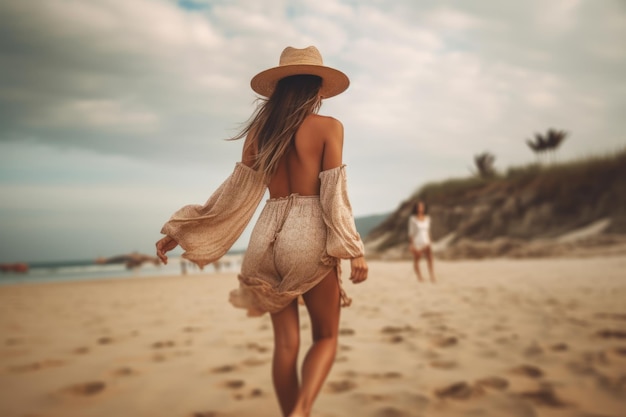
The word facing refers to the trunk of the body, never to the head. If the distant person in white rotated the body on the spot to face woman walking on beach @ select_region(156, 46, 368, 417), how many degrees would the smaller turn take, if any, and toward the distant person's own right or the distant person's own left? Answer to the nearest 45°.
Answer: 0° — they already face them

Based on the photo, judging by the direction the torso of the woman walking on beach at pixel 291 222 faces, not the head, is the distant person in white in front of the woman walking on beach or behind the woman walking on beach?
in front

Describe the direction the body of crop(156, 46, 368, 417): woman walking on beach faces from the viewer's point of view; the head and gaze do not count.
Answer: away from the camera

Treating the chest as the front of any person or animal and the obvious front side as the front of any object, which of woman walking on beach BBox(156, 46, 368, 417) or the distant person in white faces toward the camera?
the distant person in white

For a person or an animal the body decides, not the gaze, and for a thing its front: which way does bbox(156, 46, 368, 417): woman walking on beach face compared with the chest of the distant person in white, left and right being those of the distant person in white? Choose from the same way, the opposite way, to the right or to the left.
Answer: the opposite way

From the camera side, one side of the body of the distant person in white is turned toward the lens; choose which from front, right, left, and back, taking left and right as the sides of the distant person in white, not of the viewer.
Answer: front

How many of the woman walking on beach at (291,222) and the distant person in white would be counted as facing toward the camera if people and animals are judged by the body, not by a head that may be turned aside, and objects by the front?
1

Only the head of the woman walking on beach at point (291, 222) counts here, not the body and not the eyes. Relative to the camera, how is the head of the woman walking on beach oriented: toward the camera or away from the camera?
away from the camera
